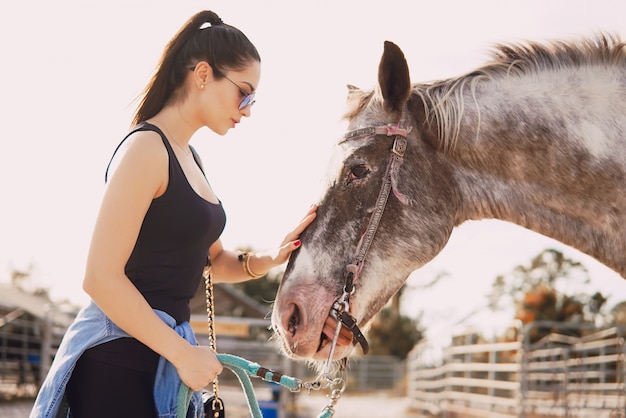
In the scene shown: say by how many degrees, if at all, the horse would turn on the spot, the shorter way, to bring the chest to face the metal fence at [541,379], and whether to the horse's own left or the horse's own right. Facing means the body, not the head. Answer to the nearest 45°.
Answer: approximately 90° to the horse's own right

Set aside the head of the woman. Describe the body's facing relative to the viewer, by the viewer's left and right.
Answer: facing to the right of the viewer

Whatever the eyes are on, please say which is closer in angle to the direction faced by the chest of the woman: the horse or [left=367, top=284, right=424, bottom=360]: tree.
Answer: the horse

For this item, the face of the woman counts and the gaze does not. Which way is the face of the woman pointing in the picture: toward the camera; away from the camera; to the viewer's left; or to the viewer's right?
to the viewer's right

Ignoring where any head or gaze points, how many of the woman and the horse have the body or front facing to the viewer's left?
1

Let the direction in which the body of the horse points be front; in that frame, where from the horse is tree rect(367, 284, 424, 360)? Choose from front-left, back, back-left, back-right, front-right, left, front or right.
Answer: right

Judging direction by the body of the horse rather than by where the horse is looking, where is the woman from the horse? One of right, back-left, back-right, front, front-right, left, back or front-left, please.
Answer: front-left

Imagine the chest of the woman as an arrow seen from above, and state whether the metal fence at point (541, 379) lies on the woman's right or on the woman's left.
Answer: on the woman's left

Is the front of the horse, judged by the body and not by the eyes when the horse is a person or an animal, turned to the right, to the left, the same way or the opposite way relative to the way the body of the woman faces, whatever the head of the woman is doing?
the opposite way

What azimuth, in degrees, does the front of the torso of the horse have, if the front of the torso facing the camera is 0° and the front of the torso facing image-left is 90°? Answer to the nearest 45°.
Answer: approximately 90°

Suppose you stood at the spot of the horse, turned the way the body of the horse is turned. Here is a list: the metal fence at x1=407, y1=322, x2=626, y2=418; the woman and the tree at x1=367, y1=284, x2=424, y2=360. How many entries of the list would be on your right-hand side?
2

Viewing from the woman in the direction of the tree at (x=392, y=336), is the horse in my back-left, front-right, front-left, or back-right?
front-right
